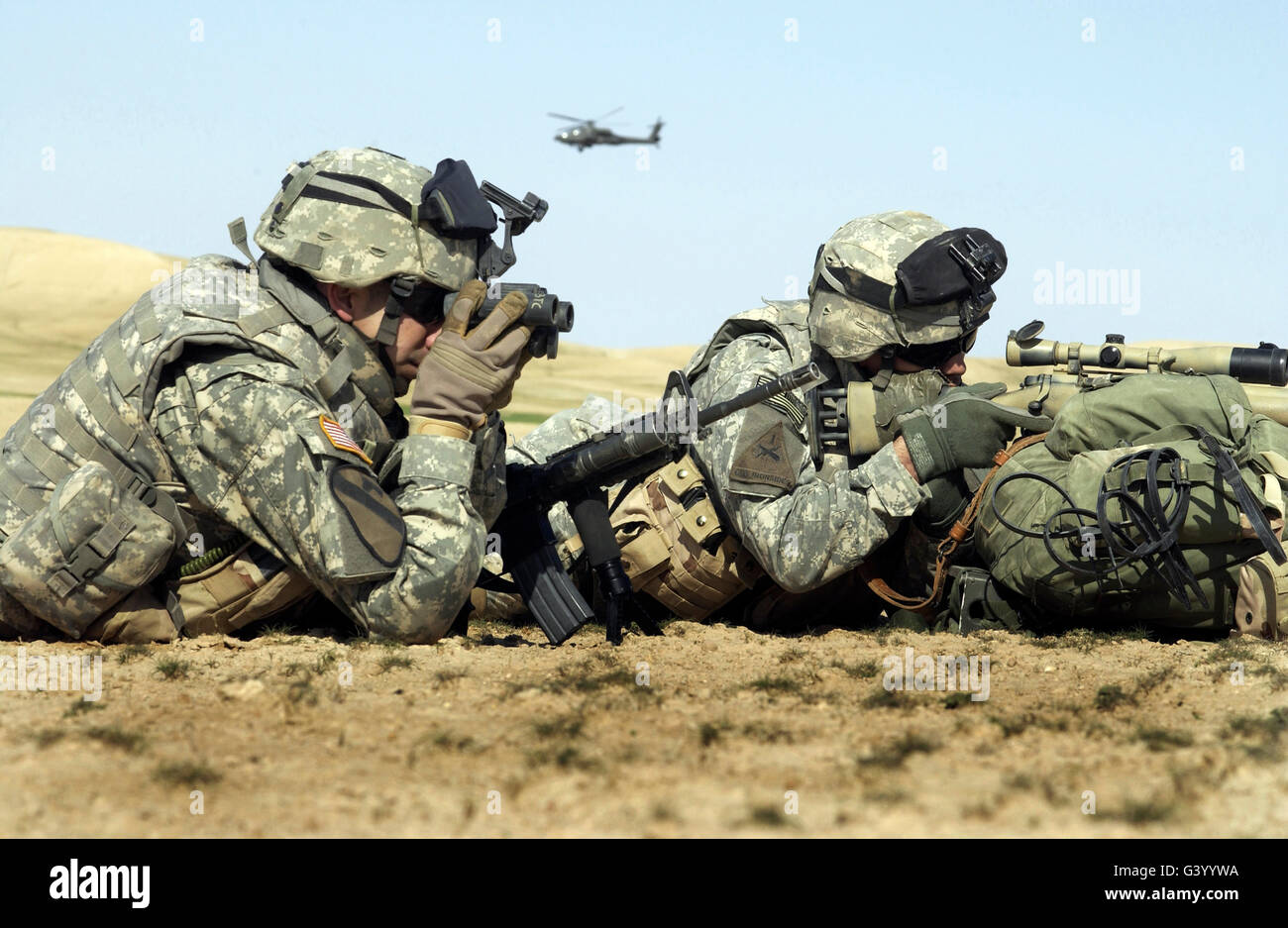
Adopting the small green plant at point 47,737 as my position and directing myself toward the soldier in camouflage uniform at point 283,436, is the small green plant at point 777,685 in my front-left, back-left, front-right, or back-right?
front-right

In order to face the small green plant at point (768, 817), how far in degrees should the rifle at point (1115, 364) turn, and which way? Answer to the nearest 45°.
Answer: approximately 90° to its right

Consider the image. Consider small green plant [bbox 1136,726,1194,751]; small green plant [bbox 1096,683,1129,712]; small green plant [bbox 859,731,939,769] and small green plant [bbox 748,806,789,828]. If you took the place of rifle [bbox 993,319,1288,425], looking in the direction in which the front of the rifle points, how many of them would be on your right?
4

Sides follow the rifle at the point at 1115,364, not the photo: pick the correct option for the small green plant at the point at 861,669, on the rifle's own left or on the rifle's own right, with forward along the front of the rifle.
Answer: on the rifle's own right

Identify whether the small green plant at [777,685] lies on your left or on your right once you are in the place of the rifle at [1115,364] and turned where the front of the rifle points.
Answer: on your right

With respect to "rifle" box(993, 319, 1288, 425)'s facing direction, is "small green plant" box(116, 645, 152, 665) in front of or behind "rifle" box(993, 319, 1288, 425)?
behind

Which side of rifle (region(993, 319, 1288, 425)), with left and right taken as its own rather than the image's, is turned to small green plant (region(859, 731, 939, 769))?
right

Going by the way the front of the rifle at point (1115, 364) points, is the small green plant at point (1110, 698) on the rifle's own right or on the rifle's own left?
on the rifle's own right

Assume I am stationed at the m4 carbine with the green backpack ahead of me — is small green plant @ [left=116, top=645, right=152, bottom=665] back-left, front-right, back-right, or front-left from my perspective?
back-right

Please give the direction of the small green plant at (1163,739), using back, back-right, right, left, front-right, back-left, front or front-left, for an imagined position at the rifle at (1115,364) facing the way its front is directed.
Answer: right

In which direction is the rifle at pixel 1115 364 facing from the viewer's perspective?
to the viewer's right

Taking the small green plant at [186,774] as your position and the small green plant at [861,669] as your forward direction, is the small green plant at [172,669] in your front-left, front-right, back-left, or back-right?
front-left

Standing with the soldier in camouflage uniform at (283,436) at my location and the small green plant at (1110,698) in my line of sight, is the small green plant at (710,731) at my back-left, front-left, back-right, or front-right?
front-right

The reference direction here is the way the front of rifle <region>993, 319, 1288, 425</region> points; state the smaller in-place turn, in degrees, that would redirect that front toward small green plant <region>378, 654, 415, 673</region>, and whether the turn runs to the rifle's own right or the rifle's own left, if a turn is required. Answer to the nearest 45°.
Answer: approximately 135° to the rifle's own right

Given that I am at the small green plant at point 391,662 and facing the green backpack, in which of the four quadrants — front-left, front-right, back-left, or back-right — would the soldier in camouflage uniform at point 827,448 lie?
front-left

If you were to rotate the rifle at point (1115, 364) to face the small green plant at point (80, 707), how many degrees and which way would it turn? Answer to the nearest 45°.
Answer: approximately 135° to its right
